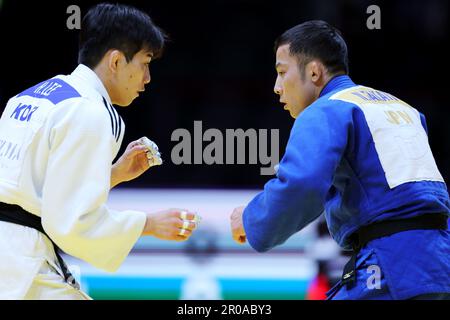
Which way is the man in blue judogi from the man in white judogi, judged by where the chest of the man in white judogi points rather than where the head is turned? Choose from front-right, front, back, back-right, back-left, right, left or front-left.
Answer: front-right

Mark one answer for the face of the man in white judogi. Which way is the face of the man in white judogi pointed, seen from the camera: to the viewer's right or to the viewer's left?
to the viewer's right

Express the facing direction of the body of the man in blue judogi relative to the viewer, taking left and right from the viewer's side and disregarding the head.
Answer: facing away from the viewer and to the left of the viewer

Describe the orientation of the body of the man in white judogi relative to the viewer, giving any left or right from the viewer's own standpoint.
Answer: facing away from the viewer and to the right of the viewer

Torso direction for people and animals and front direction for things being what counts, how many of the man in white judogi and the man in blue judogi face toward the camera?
0

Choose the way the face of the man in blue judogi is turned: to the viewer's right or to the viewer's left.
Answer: to the viewer's left

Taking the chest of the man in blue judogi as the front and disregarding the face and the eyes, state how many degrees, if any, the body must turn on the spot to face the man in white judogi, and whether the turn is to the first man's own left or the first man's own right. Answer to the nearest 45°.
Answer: approximately 45° to the first man's own left
